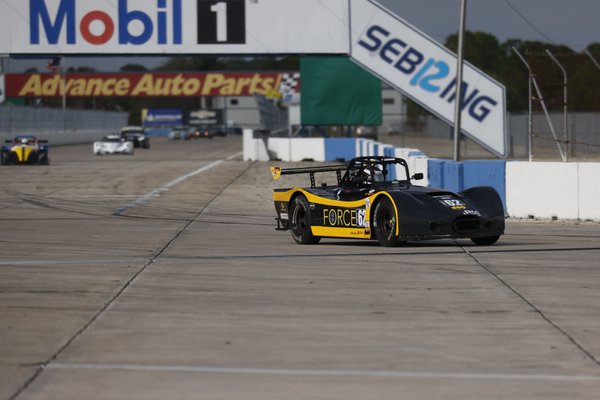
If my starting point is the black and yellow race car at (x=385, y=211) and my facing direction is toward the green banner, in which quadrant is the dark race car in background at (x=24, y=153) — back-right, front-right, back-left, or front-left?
front-left

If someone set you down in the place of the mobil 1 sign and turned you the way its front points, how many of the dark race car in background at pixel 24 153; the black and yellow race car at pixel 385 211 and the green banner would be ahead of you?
1

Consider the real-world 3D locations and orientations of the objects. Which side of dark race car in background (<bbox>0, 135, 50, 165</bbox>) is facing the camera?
front

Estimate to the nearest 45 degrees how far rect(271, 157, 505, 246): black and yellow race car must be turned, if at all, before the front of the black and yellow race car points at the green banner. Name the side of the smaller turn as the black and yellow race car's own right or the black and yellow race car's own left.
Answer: approximately 135° to the black and yellow race car's own left

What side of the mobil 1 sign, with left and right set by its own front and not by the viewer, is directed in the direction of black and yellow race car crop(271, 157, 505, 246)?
front

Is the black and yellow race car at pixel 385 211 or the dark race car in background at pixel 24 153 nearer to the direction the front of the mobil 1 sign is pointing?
the black and yellow race car

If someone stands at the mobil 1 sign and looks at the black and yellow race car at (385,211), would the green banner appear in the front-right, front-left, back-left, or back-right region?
back-left

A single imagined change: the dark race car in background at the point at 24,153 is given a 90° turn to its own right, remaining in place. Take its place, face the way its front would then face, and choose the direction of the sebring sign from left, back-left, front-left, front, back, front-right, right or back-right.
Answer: back-left

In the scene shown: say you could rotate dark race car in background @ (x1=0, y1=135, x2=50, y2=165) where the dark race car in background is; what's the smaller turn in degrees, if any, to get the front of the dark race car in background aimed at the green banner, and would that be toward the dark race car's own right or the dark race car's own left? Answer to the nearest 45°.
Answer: approximately 90° to the dark race car's own left

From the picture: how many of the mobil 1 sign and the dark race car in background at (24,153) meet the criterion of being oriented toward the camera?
2

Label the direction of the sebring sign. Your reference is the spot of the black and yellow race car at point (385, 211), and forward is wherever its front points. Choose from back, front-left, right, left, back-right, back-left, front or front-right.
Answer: back-left

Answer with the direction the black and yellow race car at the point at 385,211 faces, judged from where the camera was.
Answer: facing the viewer and to the right of the viewer
